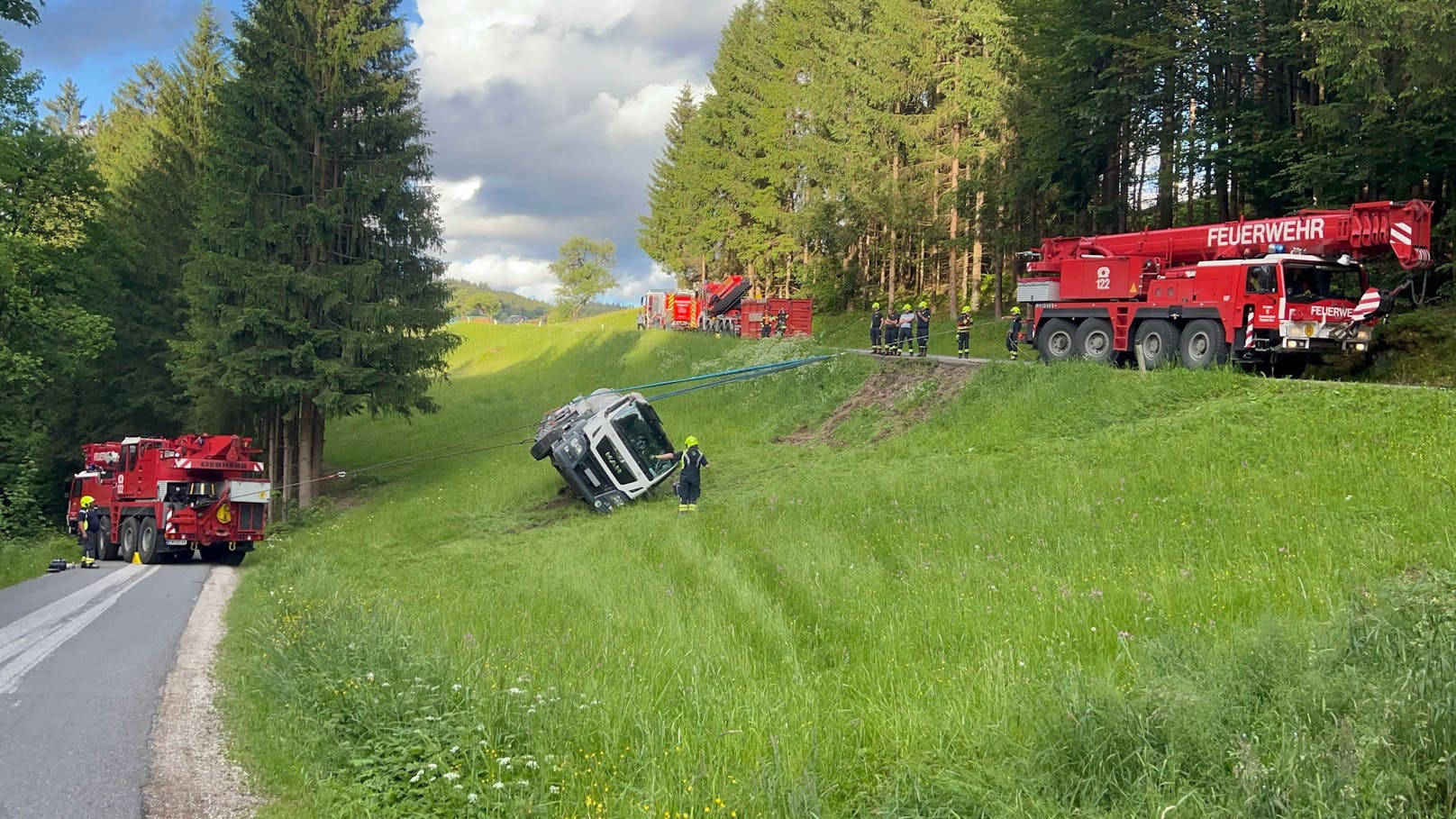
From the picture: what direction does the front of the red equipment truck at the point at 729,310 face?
to the viewer's left

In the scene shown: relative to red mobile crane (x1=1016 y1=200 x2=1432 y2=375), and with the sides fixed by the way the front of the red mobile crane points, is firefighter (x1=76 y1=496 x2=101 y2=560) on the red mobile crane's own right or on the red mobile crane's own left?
on the red mobile crane's own right

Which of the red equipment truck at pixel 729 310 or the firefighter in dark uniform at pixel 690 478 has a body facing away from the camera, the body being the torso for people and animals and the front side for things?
the firefighter in dark uniform

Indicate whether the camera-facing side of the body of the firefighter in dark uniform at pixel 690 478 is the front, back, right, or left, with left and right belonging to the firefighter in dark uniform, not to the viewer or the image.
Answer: back

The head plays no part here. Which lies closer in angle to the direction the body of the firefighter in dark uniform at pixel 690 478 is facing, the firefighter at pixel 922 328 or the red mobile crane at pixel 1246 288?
the firefighter

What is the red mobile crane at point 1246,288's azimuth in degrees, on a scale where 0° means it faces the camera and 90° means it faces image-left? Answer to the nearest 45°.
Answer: approximately 315°

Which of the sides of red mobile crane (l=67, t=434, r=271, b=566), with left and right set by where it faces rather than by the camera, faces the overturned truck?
back

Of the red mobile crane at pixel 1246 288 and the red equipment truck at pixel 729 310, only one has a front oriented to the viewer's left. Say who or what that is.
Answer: the red equipment truck

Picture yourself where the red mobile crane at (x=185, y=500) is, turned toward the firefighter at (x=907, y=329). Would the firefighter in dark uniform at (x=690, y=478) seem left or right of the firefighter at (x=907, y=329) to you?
right

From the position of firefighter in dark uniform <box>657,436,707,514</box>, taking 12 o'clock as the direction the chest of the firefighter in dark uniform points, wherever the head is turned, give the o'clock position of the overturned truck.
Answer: The overturned truck is roughly at 11 o'clock from the firefighter in dark uniform.

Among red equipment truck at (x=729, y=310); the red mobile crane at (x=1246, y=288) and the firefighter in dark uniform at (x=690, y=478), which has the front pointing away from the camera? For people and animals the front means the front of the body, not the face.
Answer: the firefighter in dark uniform
